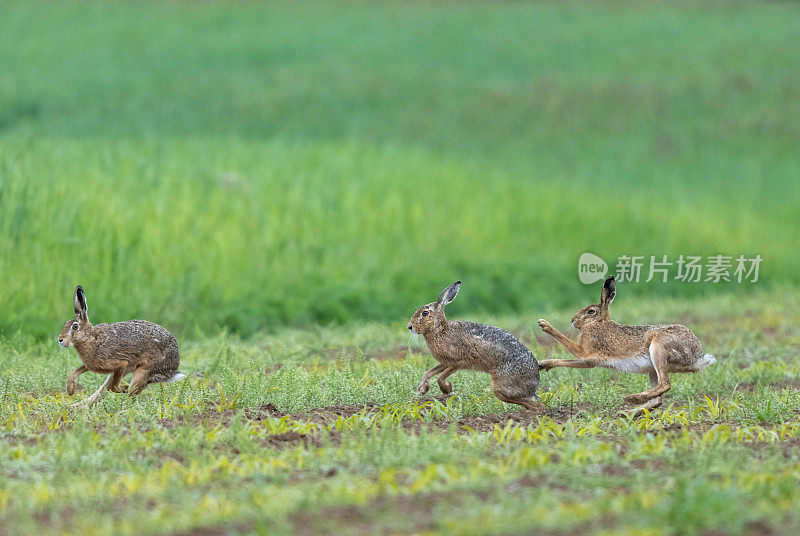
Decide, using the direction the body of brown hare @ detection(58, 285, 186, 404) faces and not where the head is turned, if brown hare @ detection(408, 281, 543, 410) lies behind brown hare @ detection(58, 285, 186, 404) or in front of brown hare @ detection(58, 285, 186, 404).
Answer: behind

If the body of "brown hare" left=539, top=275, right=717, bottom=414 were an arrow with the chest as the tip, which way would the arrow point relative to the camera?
to the viewer's left

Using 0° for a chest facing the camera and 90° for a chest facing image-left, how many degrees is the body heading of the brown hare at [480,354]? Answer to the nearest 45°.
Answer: approximately 90°

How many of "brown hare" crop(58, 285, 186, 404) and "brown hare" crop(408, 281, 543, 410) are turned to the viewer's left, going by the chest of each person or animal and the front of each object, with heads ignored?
2

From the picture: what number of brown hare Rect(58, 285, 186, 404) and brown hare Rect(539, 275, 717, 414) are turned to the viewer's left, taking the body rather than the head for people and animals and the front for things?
2

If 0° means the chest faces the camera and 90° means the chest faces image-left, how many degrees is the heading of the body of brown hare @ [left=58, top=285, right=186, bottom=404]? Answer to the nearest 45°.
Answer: approximately 90°

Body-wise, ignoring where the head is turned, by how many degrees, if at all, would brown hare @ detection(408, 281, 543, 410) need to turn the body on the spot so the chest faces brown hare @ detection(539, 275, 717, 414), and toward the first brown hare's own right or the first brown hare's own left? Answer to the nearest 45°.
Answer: approximately 180°

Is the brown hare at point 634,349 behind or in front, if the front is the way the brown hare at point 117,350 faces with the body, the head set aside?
behind

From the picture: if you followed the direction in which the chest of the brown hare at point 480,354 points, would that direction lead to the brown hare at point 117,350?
yes

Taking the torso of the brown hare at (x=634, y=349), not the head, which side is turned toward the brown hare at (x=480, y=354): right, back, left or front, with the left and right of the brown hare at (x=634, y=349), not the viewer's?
front
